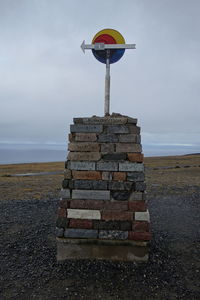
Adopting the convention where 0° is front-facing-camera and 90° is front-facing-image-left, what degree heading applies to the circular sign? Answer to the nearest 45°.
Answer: approximately 0°
